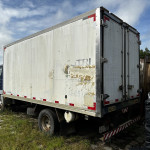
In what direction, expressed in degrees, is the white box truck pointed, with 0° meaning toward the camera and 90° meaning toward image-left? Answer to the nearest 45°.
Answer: approximately 135°
